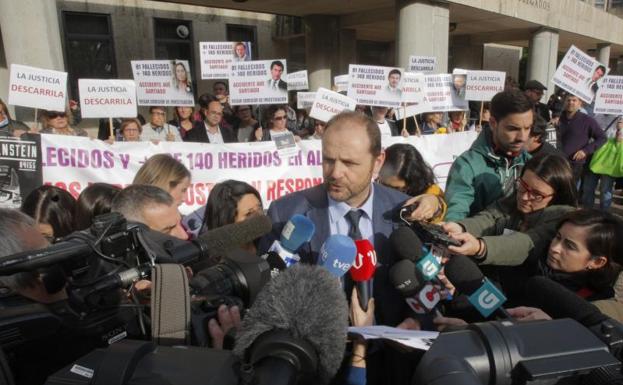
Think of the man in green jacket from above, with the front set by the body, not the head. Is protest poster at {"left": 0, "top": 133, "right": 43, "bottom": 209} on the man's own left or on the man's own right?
on the man's own right

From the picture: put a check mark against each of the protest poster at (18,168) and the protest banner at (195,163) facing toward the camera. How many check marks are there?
2

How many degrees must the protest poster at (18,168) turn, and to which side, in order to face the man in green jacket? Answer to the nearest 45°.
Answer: approximately 45° to its left

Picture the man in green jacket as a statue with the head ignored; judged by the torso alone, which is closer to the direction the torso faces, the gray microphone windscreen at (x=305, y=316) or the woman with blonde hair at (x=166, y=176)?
the gray microphone windscreen

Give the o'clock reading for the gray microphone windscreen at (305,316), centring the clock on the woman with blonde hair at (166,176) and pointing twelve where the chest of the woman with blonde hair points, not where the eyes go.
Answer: The gray microphone windscreen is roughly at 3 o'clock from the woman with blonde hair.

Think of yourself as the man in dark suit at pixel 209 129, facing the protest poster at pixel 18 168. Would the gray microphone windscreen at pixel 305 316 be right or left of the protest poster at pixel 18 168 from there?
left

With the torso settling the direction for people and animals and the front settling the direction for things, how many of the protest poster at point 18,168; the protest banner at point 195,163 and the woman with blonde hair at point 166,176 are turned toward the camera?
2

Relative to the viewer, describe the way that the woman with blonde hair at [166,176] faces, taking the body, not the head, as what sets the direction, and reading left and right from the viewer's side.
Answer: facing to the right of the viewer

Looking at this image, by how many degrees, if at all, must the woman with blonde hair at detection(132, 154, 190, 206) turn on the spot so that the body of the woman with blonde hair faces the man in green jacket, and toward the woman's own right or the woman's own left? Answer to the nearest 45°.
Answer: approximately 45° to the woman's own right
